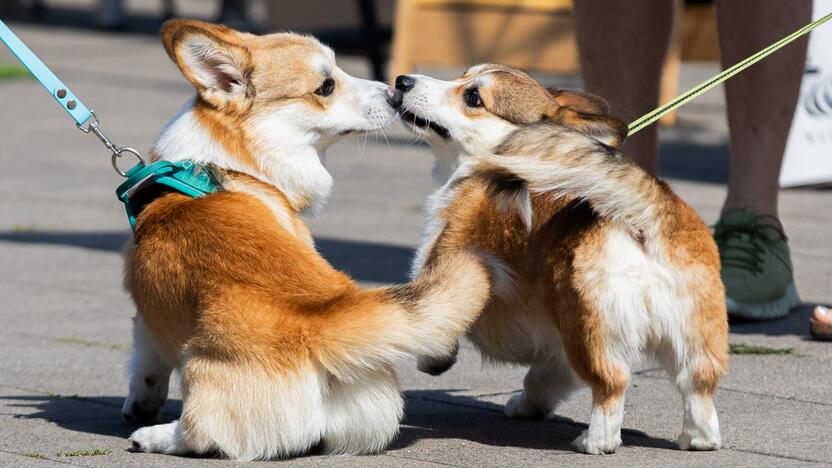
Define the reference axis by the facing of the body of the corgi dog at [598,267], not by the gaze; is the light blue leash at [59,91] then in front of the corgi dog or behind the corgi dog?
in front

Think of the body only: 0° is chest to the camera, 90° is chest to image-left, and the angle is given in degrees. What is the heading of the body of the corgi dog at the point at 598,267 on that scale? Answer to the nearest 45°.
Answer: approximately 135°

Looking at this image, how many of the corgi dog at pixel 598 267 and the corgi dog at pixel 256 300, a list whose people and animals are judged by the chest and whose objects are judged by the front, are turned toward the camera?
0

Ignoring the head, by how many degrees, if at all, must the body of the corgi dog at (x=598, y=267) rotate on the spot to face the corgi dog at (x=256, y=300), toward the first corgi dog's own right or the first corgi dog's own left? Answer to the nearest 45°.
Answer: approximately 45° to the first corgi dog's own left

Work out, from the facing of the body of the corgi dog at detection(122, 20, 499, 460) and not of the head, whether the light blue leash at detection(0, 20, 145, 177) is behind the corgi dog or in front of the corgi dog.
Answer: in front

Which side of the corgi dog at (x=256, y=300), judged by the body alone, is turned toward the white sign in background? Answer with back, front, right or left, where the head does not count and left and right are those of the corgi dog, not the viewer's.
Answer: right

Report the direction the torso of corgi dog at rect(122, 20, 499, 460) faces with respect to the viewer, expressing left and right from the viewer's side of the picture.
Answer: facing away from the viewer and to the left of the viewer
